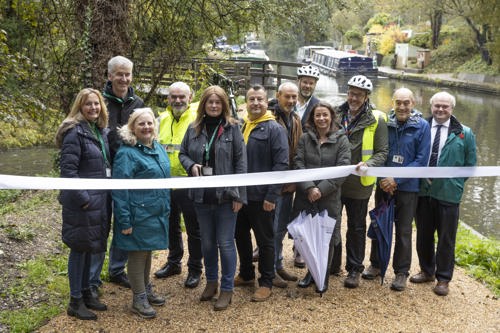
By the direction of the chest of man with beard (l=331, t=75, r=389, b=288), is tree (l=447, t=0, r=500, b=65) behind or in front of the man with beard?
behind

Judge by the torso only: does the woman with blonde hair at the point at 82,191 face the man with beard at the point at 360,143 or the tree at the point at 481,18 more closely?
the man with beard

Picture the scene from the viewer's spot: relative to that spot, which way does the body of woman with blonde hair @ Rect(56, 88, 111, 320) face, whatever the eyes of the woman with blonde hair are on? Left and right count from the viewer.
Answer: facing the viewer and to the right of the viewer

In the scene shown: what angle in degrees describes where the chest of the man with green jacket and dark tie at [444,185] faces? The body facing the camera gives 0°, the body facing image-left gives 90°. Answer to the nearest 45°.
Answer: approximately 45°

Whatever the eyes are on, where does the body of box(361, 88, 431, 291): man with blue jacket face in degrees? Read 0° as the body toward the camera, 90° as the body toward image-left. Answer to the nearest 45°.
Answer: approximately 45°

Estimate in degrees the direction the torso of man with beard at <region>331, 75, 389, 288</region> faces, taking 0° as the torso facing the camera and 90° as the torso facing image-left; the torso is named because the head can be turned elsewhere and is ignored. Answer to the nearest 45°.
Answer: approximately 45°
